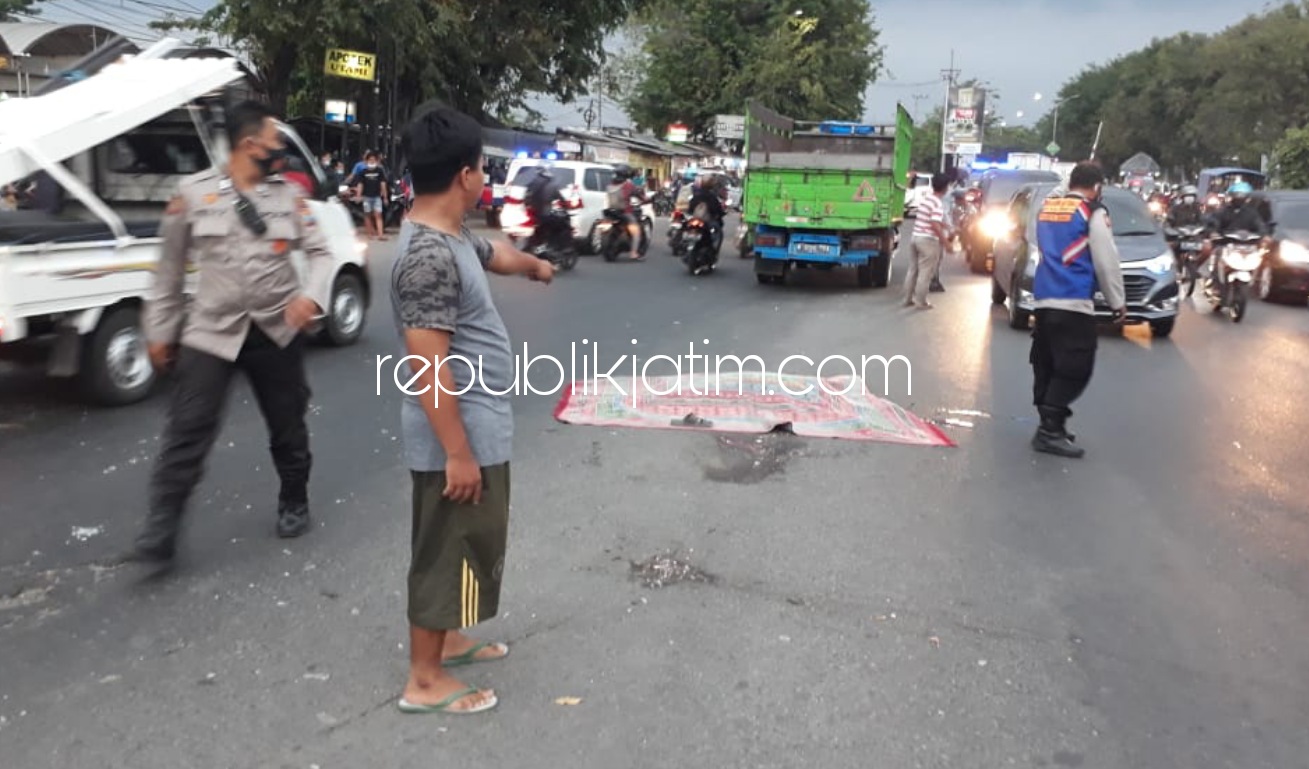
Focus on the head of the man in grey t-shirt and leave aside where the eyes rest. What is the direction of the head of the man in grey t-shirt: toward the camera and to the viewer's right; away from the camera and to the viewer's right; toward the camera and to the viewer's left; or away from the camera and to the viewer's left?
away from the camera and to the viewer's right

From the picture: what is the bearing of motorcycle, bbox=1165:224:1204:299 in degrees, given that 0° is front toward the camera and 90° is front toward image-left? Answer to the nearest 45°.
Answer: approximately 0°

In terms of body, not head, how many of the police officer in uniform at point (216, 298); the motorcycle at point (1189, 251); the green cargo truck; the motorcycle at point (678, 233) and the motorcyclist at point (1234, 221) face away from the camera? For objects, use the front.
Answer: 2

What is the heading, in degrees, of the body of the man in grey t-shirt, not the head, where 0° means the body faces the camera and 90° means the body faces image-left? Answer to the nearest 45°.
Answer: approximately 270°

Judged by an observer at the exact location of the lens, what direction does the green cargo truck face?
facing away from the viewer

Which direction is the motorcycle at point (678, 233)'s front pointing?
away from the camera

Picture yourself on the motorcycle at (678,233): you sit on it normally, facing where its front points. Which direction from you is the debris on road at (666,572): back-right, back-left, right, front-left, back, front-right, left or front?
back

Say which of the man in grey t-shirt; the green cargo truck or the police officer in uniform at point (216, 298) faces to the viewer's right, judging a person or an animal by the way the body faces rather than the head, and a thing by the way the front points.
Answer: the man in grey t-shirt
